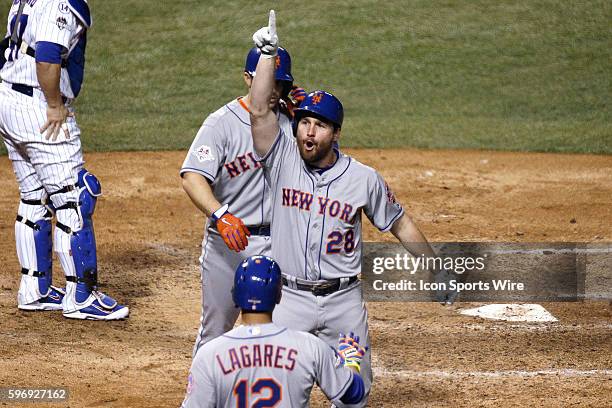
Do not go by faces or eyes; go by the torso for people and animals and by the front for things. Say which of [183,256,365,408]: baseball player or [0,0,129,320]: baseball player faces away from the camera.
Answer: [183,256,365,408]: baseball player

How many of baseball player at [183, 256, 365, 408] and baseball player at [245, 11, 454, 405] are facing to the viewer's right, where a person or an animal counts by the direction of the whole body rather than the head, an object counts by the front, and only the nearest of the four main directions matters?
0

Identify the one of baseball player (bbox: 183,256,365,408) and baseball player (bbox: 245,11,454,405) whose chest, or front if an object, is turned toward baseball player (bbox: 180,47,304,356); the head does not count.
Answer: baseball player (bbox: 183,256,365,408)

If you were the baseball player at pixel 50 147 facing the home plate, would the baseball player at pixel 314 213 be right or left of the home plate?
right

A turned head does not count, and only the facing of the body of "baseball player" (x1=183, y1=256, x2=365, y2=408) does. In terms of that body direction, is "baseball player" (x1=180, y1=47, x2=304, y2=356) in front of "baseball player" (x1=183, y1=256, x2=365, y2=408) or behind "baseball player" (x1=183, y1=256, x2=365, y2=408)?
in front

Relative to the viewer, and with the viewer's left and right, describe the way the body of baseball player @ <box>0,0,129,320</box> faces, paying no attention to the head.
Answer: facing to the right of the viewer

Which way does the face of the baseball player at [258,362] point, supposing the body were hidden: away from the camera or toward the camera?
away from the camera

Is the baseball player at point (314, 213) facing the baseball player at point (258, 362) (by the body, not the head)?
yes

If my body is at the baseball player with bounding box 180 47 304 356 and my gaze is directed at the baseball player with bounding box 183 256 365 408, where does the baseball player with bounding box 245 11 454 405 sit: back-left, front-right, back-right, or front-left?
front-left

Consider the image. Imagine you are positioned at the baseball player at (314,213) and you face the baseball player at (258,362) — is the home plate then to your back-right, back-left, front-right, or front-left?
back-left

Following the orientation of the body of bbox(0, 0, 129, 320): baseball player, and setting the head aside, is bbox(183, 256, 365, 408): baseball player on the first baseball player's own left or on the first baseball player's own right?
on the first baseball player's own right

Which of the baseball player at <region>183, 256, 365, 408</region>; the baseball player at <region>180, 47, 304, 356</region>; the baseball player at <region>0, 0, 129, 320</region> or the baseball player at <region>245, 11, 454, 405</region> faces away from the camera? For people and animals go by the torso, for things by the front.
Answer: the baseball player at <region>183, 256, 365, 408</region>

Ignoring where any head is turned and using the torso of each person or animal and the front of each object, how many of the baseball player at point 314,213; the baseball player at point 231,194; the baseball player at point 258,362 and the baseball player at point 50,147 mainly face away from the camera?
1

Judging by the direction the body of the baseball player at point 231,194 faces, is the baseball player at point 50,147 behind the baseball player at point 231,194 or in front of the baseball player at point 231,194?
behind

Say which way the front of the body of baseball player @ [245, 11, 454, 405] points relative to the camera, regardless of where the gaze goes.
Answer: toward the camera

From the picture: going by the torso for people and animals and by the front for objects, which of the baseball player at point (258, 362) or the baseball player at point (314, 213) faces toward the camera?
the baseball player at point (314, 213)

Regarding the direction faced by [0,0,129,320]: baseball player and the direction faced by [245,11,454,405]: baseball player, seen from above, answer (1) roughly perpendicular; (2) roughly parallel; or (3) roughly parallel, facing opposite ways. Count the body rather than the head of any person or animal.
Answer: roughly perpendicular

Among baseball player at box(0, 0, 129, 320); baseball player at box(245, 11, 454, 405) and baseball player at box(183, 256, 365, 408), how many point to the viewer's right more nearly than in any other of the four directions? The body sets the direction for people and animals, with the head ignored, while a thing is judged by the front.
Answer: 1

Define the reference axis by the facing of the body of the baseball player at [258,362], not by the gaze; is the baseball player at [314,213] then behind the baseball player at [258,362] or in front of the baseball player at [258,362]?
in front
